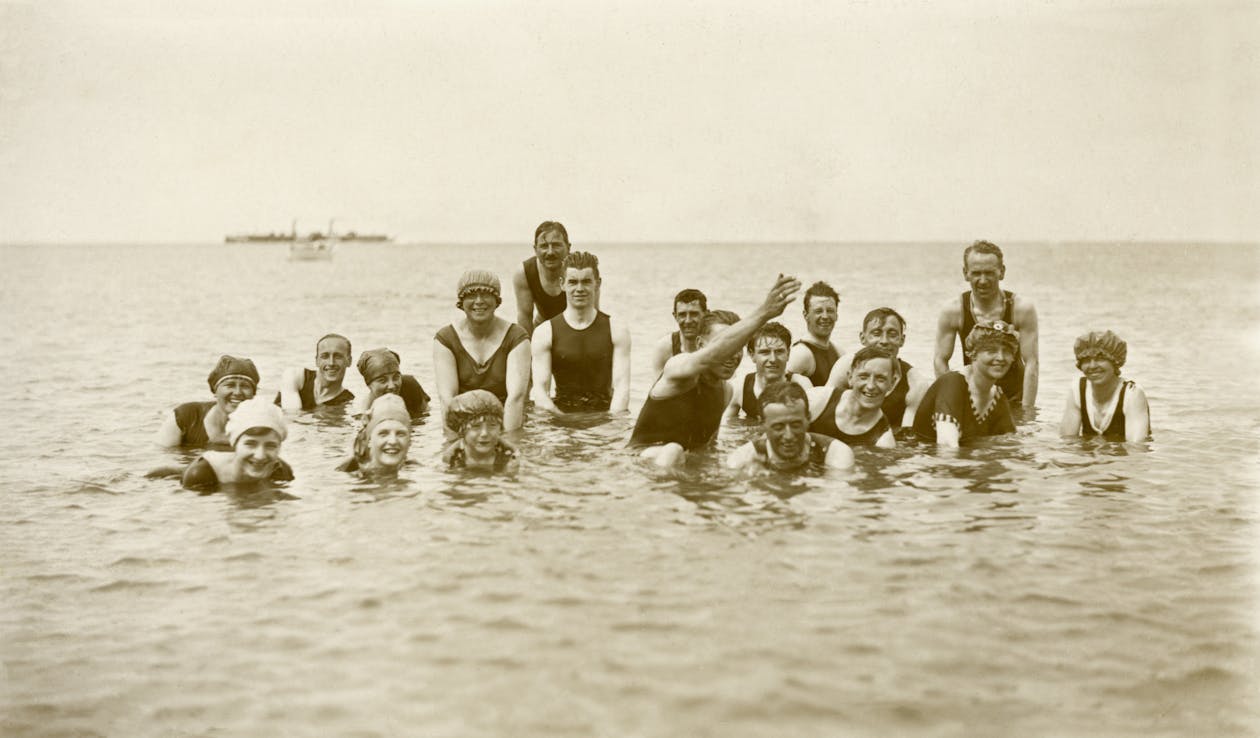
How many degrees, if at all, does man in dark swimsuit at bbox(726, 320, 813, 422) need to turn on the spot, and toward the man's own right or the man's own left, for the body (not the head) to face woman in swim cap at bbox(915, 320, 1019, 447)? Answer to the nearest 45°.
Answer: approximately 90° to the man's own left

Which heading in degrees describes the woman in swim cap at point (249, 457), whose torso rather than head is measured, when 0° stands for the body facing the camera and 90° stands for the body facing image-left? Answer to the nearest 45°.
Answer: approximately 315°

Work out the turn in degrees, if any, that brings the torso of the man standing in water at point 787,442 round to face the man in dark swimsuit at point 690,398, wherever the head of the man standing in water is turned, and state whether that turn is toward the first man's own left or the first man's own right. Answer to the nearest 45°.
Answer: approximately 135° to the first man's own right

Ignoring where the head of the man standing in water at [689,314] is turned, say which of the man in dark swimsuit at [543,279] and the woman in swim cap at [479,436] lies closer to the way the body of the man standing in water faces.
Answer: the woman in swim cap

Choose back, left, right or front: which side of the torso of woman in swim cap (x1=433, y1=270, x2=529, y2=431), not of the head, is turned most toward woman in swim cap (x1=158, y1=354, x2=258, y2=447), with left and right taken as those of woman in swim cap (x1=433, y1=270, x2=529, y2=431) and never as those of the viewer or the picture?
right
